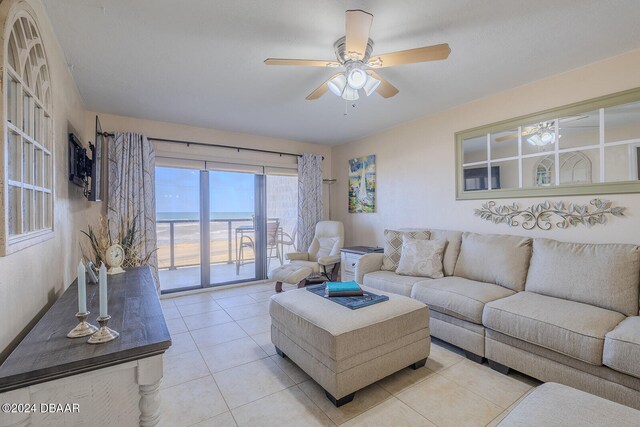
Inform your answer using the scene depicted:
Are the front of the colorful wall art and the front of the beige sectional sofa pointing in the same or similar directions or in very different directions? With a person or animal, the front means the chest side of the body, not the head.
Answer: same or similar directions

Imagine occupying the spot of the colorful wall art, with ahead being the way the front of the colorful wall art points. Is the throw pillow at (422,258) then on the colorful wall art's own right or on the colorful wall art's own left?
on the colorful wall art's own left

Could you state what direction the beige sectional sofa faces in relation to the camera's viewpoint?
facing the viewer and to the left of the viewer

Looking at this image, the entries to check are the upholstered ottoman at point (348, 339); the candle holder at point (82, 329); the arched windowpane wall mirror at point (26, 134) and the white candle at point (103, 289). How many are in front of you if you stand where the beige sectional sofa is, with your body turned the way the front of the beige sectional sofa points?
4

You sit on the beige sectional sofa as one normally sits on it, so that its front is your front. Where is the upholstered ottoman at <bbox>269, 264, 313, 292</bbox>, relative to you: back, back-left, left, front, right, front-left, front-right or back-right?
front-right

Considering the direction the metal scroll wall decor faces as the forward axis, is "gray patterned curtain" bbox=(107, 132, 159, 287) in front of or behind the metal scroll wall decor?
in front

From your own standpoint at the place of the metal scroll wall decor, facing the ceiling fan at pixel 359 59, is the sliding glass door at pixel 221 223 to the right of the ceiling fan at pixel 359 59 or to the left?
right

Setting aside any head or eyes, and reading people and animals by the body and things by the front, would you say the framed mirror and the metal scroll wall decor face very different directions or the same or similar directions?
same or similar directions

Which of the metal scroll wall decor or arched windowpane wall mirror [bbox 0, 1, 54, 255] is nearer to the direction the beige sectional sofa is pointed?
the arched windowpane wall mirror

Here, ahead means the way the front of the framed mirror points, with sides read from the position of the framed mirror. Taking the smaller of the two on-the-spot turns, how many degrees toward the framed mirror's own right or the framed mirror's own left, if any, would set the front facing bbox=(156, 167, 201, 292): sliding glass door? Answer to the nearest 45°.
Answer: approximately 45° to the framed mirror's own right

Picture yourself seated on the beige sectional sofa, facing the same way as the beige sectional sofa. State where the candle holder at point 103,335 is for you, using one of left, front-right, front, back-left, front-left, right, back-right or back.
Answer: front

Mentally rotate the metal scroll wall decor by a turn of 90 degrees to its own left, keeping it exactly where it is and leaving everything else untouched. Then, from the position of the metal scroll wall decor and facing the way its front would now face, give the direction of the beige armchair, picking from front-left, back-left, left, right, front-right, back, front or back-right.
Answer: back-right

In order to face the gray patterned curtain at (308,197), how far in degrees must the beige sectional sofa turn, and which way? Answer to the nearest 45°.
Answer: approximately 90° to its right

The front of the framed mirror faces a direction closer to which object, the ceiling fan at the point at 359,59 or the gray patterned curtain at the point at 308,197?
the ceiling fan

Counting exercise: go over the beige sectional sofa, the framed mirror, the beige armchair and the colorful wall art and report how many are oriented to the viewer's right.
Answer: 0

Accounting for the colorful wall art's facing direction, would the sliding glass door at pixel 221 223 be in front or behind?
in front
